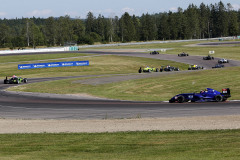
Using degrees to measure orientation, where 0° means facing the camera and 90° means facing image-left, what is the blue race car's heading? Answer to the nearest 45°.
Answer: approximately 90°
